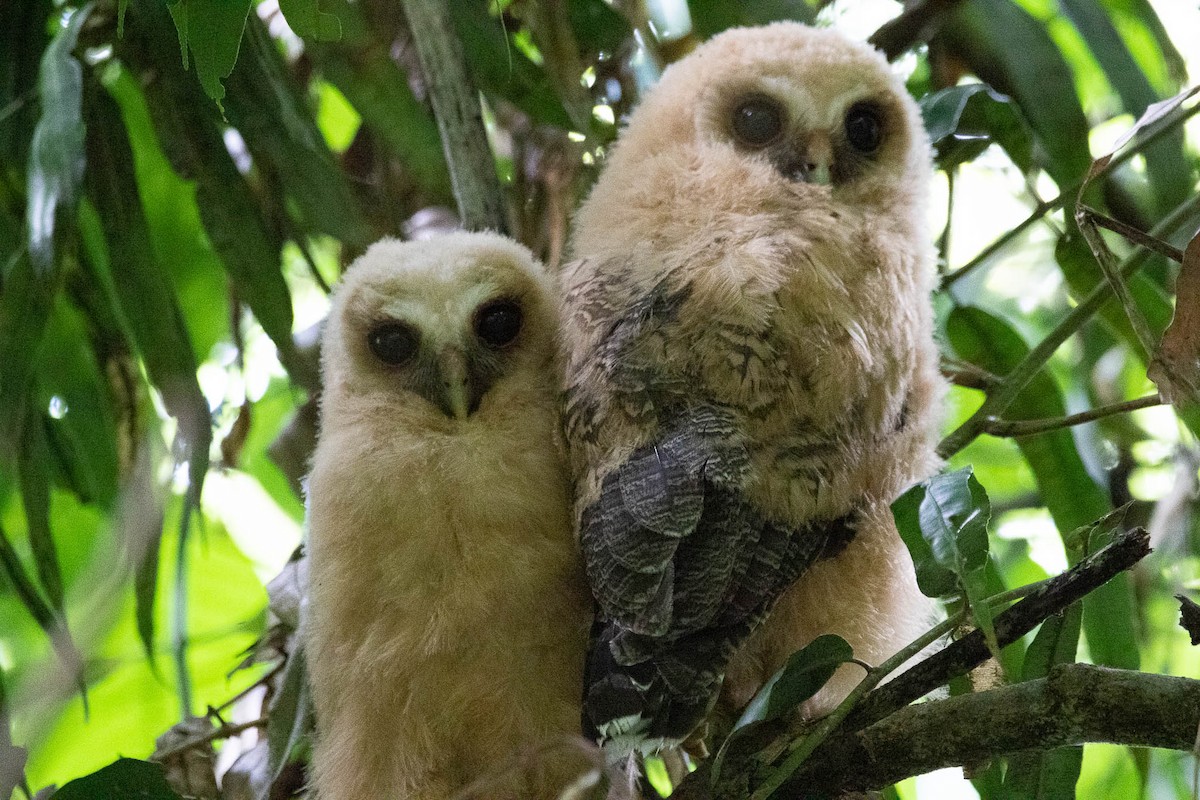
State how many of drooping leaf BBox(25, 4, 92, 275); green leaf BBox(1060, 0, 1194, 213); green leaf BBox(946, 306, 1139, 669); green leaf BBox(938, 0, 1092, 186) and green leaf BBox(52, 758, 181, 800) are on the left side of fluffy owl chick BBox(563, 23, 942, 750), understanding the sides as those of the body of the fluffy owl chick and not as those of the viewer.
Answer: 3

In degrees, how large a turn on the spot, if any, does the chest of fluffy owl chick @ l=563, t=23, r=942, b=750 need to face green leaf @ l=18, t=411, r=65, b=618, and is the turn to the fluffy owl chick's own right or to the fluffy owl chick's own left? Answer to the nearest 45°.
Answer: approximately 135° to the fluffy owl chick's own right

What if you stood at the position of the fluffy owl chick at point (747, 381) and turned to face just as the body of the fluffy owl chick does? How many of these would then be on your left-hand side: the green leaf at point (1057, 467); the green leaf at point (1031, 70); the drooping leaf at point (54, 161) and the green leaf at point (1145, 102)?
3

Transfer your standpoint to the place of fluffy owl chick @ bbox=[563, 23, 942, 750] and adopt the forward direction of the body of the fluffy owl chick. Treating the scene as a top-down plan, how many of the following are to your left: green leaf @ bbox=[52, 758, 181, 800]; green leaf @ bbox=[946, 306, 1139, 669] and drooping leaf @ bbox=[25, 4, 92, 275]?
1

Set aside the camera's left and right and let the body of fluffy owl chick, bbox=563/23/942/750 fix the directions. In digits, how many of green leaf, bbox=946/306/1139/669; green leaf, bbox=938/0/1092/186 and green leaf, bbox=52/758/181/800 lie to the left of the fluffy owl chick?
2

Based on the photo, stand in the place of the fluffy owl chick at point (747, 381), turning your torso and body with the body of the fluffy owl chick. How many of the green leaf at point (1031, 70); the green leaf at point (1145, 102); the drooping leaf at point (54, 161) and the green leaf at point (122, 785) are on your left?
2

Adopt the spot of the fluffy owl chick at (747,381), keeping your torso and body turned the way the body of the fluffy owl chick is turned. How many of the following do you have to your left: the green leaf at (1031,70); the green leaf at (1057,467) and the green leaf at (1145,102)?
3

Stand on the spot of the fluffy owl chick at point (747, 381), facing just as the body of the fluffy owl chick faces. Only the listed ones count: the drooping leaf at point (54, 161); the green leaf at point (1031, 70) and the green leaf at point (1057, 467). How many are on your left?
2
